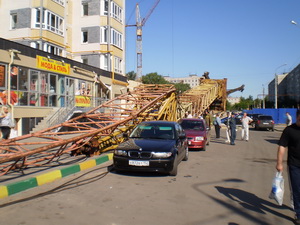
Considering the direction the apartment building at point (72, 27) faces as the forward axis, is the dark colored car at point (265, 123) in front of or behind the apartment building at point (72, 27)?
in front

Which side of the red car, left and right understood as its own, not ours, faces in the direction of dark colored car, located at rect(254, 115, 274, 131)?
back

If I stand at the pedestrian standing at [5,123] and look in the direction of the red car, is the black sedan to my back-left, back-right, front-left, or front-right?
front-right

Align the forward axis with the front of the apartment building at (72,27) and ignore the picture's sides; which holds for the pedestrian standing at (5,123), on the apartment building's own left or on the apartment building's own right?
on the apartment building's own right

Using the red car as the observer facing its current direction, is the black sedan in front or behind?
in front

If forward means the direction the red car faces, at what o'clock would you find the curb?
The curb is roughly at 1 o'clock from the red car.

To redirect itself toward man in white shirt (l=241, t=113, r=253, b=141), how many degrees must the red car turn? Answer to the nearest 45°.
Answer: approximately 135° to its left

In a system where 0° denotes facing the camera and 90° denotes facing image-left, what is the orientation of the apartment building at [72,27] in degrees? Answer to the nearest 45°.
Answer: approximately 315°

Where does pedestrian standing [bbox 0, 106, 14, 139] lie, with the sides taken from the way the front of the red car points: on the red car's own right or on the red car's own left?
on the red car's own right

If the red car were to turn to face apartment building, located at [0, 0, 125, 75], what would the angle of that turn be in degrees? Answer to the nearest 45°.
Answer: approximately 135° to its right

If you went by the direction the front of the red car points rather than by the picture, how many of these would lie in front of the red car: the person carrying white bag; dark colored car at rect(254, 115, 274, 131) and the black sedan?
2

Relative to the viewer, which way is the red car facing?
toward the camera

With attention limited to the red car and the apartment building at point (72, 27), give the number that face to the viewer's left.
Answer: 0

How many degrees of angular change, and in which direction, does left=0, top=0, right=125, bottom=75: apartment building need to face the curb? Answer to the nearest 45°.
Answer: approximately 45° to its right

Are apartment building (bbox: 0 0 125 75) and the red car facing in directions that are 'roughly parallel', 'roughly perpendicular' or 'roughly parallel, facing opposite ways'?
roughly perpendicular
